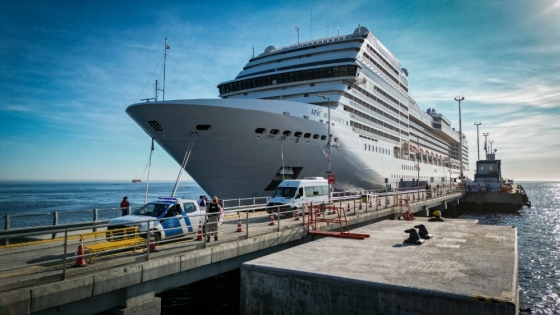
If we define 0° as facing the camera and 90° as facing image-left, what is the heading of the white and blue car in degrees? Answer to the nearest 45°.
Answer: approximately 45°

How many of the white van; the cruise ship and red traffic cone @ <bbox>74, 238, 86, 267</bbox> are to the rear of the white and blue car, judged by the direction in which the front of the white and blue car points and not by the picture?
2

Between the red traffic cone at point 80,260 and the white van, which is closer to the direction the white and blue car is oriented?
the red traffic cone

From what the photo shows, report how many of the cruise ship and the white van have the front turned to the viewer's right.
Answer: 0

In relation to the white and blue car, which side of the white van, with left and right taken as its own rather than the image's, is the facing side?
front

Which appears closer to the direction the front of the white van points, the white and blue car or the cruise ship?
the white and blue car

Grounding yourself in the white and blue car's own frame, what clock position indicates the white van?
The white van is roughly at 6 o'clock from the white and blue car.

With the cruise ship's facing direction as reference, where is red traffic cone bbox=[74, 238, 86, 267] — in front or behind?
in front

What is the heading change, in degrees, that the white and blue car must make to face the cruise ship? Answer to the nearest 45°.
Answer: approximately 180°

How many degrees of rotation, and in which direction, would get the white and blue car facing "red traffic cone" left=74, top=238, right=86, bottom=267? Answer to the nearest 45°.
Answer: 0° — it already faces it

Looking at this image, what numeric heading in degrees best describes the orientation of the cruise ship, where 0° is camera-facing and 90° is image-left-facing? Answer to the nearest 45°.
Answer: approximately 45°

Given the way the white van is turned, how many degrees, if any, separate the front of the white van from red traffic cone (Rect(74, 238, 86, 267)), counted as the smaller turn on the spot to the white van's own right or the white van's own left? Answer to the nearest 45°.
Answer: approximately 45° to the white van's own left

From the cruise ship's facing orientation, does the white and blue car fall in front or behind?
in front

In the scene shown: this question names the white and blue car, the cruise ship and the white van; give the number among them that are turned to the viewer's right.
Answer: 0

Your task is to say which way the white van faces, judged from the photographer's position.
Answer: facing the viewer and to the left of the viewer

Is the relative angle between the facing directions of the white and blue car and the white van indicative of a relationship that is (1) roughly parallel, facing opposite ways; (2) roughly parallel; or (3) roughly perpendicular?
roughly parallel

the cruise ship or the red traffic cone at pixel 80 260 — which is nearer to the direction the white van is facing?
the red traffic cone

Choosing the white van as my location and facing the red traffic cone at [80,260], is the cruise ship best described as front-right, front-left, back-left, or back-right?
back-right
